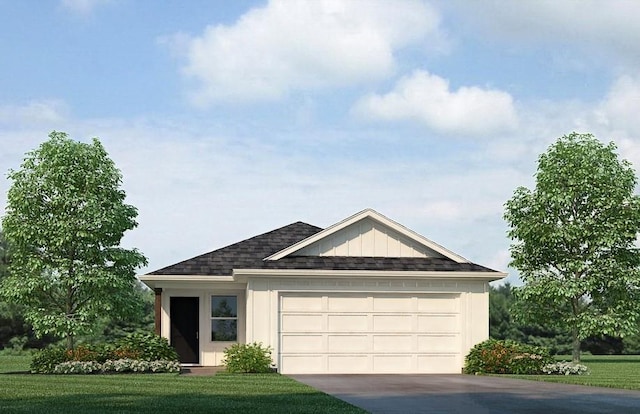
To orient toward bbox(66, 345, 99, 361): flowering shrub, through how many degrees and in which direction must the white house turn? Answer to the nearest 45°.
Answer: approximately 90° to its right

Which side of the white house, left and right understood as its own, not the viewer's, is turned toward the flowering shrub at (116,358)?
right

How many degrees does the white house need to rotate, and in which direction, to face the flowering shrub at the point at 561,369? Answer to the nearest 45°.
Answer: approximately 90° to its left

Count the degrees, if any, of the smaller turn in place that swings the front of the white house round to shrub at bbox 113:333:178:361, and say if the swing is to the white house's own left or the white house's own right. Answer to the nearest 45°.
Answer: approximately 90° to the white house's own right

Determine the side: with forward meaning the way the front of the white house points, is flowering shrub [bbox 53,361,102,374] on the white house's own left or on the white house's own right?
on the white house's own right

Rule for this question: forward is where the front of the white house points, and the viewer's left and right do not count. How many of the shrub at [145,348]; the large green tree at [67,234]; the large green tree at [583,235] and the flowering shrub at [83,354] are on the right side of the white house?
3

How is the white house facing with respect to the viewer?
toward the camera

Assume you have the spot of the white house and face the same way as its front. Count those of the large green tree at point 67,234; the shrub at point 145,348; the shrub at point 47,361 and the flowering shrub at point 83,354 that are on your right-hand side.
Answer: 4

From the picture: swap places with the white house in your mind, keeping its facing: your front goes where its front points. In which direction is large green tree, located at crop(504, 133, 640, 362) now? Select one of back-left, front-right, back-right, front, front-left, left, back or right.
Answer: back-left

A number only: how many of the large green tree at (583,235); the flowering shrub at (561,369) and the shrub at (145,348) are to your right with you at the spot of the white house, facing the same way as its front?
1

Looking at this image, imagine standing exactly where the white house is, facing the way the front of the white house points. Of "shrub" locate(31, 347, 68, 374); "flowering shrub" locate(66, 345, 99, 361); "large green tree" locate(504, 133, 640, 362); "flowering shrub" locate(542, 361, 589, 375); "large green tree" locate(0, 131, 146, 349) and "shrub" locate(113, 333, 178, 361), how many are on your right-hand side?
4

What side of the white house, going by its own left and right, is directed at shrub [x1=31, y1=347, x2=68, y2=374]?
right
